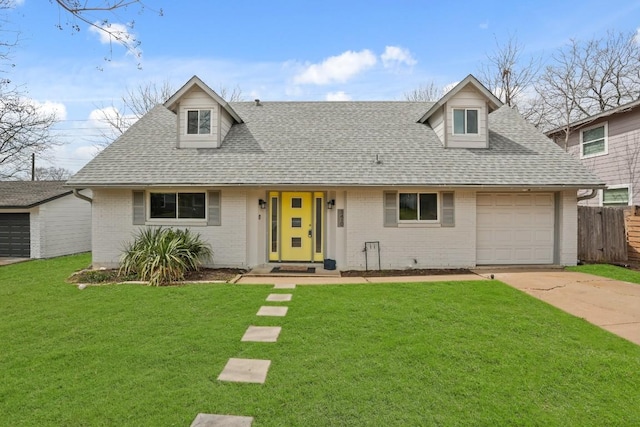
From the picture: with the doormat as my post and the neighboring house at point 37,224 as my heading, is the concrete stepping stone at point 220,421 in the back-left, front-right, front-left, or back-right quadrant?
back-left

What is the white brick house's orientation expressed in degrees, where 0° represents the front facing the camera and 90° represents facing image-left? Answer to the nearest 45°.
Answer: approximately 0°

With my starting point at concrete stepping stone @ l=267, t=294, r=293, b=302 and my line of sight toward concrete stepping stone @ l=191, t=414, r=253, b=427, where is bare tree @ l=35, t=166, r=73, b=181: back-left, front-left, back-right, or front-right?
back-right

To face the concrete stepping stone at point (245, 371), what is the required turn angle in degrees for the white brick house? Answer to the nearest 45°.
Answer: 0° — it already faces it

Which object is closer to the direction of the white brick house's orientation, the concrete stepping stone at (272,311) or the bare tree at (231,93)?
the concrete stepping stone

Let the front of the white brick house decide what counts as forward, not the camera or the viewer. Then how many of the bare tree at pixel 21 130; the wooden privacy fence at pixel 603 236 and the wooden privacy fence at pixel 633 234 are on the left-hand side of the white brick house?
2

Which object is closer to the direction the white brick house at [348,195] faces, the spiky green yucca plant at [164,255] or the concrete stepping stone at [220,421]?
the concrete stepping stone

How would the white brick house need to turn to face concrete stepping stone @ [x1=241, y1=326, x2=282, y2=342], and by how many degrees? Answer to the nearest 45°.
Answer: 0° — it already faces it

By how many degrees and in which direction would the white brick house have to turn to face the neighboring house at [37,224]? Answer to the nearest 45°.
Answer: approximately 90° to its right

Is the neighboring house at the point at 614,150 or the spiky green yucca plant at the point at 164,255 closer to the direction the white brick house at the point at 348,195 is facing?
the spiky green yucca plant

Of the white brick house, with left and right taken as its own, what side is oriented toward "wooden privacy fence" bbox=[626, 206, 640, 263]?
left

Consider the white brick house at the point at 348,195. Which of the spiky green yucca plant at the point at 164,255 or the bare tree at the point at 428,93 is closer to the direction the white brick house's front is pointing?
the spiky green yucca plant

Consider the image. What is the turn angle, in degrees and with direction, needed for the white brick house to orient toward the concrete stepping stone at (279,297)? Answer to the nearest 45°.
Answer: approximately 45° to its right

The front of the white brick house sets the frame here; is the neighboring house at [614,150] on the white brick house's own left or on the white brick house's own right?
on the white brick house's own left
